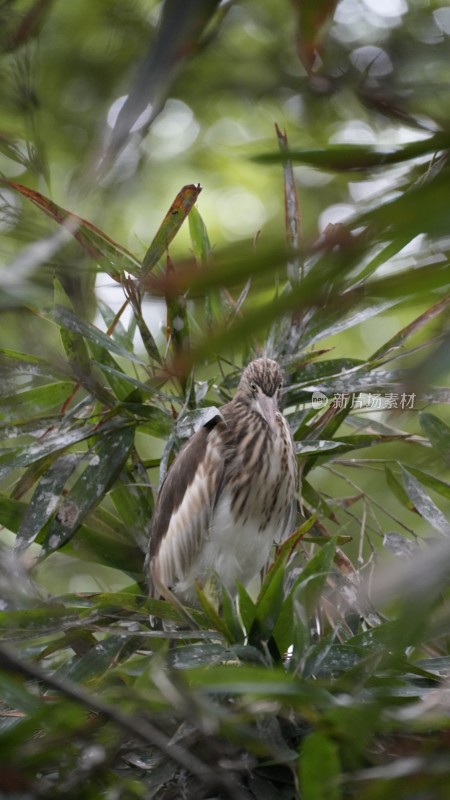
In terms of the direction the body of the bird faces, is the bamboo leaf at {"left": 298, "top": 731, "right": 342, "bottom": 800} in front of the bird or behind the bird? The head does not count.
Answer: in front

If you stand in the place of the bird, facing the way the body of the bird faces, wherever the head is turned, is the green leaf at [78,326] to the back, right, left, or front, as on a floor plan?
right

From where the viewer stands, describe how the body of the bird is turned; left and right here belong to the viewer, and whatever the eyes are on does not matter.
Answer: facing the viewer and to the right of the viewer

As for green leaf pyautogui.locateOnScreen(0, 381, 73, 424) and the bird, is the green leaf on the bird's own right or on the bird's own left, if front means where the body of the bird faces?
on the bird's own right
